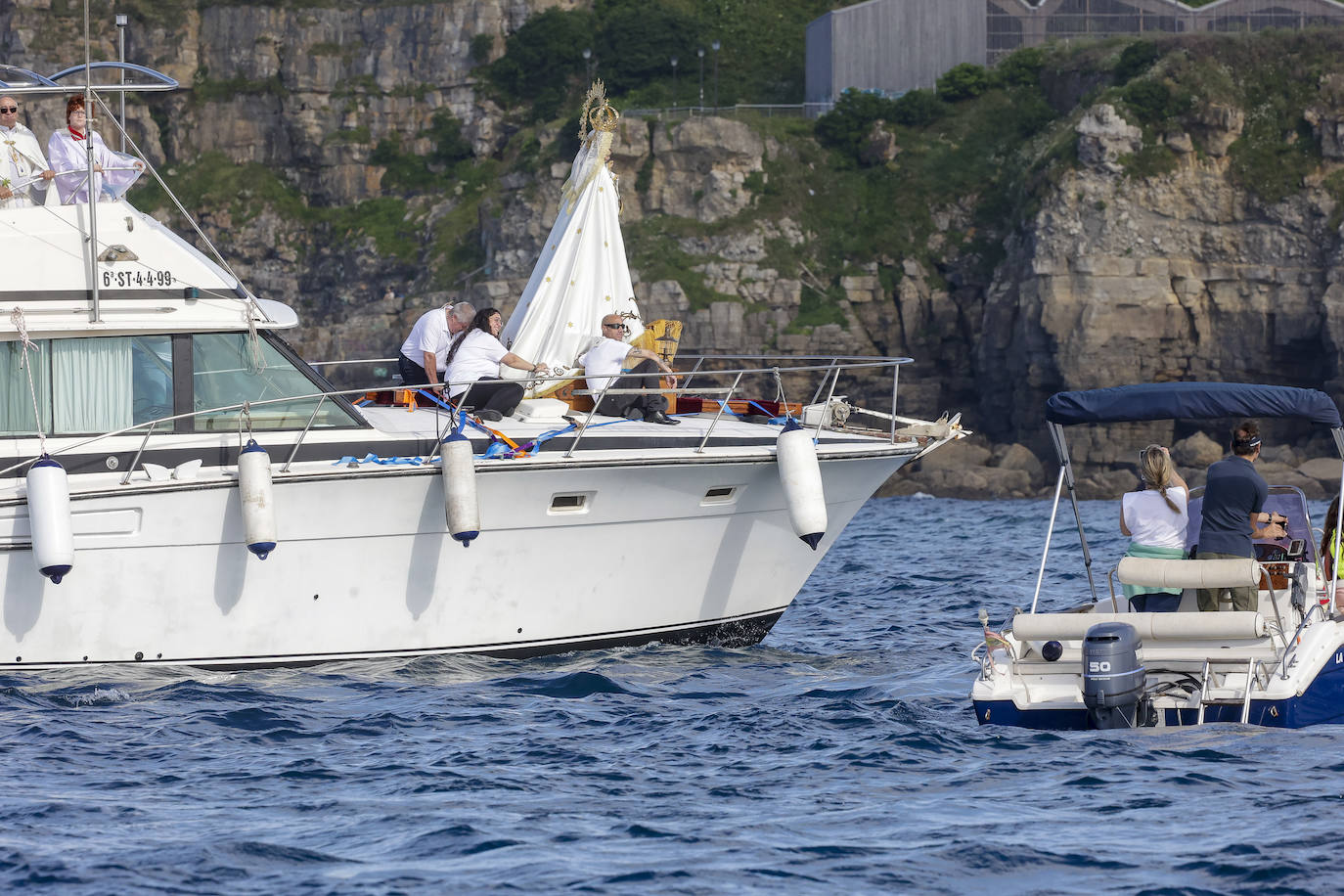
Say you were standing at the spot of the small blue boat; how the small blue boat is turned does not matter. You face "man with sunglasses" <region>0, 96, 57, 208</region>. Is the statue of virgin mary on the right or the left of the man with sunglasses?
right

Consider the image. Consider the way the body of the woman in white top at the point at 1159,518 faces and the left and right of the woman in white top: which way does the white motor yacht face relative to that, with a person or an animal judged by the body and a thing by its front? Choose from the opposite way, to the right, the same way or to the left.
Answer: to the right

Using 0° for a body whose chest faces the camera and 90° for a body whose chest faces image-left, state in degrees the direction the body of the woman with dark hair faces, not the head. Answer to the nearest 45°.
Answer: approximately 270°

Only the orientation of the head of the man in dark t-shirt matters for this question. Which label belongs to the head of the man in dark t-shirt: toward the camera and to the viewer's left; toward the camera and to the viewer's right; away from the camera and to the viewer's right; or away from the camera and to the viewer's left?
away from the camera and to the viewer's right

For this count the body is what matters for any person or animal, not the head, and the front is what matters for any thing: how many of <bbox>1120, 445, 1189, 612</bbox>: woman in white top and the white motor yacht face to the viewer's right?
1

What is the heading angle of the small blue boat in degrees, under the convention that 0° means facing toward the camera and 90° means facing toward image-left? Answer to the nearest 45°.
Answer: approximately 225°

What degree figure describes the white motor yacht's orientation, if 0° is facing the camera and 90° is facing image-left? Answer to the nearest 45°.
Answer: approximately 270°

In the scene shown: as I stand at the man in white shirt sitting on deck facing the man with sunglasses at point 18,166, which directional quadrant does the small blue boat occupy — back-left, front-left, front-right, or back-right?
back-left

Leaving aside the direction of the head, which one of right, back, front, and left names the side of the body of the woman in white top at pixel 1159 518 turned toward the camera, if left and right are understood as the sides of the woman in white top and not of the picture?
back

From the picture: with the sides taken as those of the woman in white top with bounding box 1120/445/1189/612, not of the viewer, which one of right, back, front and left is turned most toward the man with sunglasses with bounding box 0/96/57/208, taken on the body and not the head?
left

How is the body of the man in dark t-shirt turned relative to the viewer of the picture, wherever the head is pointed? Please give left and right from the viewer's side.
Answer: facing away from the viewer and to the right of the viewer

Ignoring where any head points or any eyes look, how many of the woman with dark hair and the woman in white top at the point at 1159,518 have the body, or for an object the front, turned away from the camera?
1
